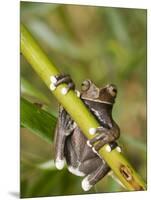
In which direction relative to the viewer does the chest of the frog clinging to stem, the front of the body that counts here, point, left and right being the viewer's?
facing the viewer
